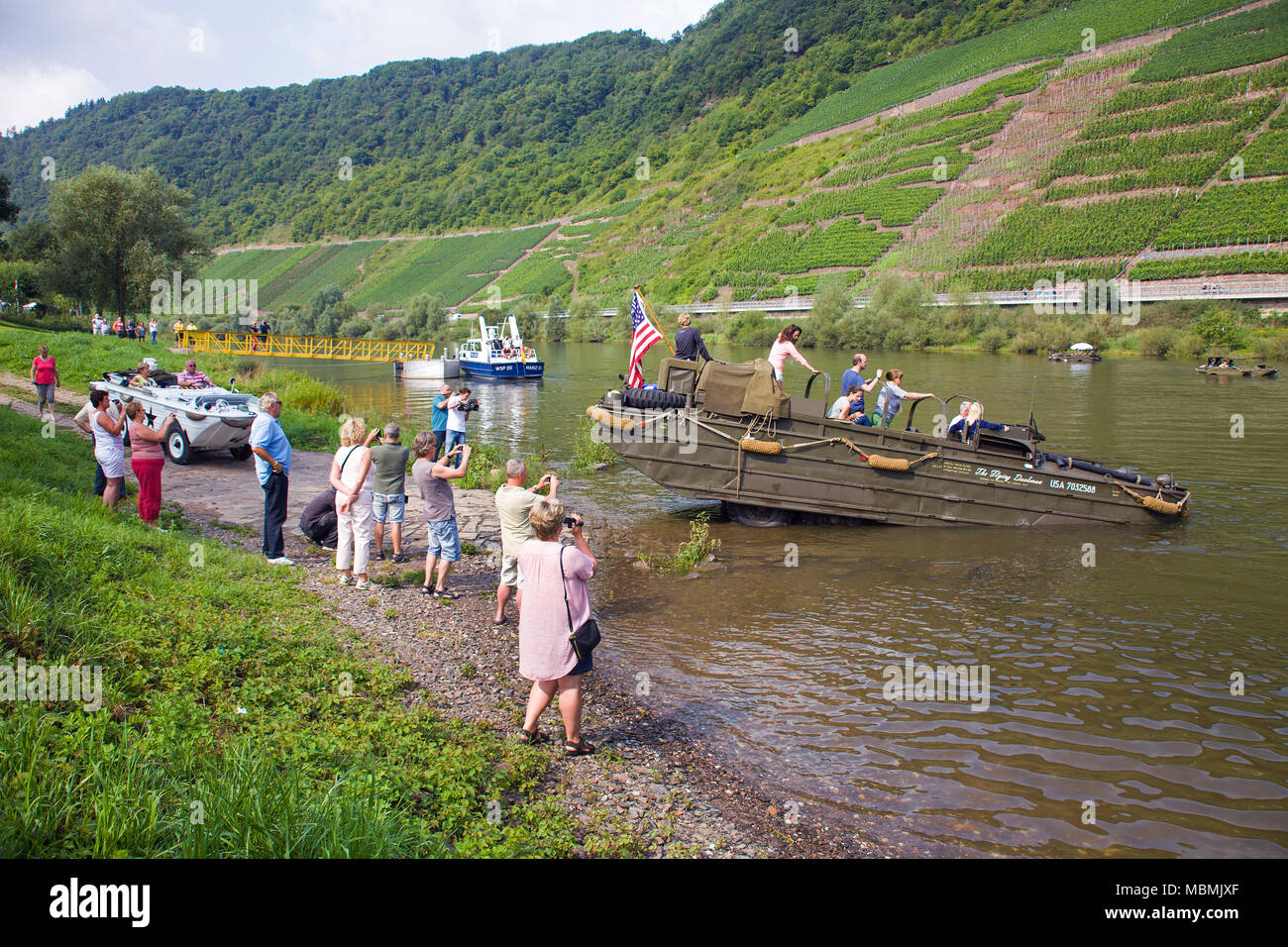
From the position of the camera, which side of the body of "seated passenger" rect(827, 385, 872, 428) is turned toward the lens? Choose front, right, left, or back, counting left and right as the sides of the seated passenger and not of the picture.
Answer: right

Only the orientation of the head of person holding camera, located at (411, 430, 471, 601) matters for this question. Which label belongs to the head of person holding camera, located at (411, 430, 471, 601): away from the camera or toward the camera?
away from the camera

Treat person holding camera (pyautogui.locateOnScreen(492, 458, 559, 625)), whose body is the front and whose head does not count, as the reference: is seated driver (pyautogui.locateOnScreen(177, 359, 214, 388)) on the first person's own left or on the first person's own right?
on the first person's own left

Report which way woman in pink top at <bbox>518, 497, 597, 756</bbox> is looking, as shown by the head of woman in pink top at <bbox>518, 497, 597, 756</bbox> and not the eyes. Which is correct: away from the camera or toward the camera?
away from the camera

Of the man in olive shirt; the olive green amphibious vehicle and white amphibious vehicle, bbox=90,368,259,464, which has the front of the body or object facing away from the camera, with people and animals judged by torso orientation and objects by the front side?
the man in olive shirt

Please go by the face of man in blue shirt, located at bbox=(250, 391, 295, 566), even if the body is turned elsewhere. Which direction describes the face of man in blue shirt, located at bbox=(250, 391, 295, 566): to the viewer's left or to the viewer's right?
to the viewer's right

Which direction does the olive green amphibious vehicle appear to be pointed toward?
to the viewer's right

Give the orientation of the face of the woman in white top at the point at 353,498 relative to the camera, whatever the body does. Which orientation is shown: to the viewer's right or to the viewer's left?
to the viewer's right

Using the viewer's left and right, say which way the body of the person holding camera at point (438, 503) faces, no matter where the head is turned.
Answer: facing away from the viewer and to the right of the viewer

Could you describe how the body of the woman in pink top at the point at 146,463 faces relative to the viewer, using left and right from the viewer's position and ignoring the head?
facing to the right of the viewer

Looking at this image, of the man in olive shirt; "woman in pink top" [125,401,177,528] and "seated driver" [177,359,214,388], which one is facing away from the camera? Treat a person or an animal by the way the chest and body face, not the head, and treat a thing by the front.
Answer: the man in olive shirt

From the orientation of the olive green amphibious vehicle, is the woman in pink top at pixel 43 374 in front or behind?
behind

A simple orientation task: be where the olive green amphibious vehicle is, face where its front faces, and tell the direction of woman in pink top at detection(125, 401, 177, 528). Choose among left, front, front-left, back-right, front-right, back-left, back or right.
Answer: back-right

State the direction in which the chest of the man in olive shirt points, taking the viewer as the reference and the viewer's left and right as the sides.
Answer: facing away from the viewer
